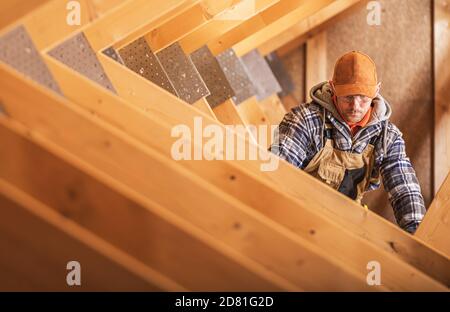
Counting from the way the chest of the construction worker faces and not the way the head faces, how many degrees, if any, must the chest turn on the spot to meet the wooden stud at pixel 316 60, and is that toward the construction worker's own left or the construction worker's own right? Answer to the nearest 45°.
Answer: approximately 180°

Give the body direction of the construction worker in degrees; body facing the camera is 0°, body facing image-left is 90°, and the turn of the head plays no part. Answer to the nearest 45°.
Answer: approximately 0°

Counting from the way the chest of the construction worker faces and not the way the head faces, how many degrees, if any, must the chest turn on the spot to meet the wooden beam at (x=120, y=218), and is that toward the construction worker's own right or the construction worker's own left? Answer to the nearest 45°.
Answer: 0° — they already face it

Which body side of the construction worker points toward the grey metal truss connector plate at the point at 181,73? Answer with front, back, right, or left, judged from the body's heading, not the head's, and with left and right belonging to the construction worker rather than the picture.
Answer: right

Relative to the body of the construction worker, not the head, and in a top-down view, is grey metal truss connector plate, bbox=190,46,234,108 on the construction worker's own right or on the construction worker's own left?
on the construction worker's own right
